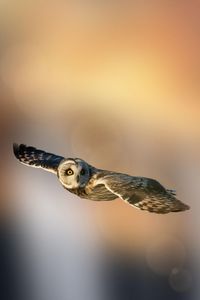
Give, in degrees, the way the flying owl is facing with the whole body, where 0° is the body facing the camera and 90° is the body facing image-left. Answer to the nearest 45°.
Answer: approximately 45°
